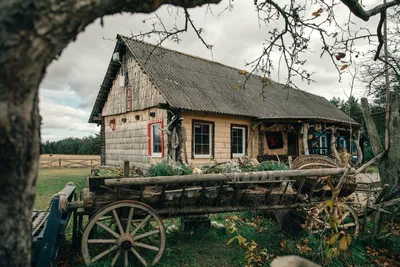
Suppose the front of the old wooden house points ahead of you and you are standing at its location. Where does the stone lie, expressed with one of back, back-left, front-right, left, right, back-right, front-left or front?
front-right

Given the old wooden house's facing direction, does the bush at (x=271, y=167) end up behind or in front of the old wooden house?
in front

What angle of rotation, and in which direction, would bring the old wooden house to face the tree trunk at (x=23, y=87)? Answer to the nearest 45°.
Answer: approximately 45° to its right

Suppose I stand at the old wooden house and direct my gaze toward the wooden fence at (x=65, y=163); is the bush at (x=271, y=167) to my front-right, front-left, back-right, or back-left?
back-left

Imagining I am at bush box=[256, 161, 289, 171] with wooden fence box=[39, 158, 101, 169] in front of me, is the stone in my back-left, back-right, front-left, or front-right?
back-left

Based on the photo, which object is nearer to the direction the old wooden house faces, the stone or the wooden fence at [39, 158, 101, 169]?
the stone

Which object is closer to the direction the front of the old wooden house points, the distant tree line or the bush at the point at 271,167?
the bush

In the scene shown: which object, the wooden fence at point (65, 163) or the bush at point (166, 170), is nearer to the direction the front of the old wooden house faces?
the bush
